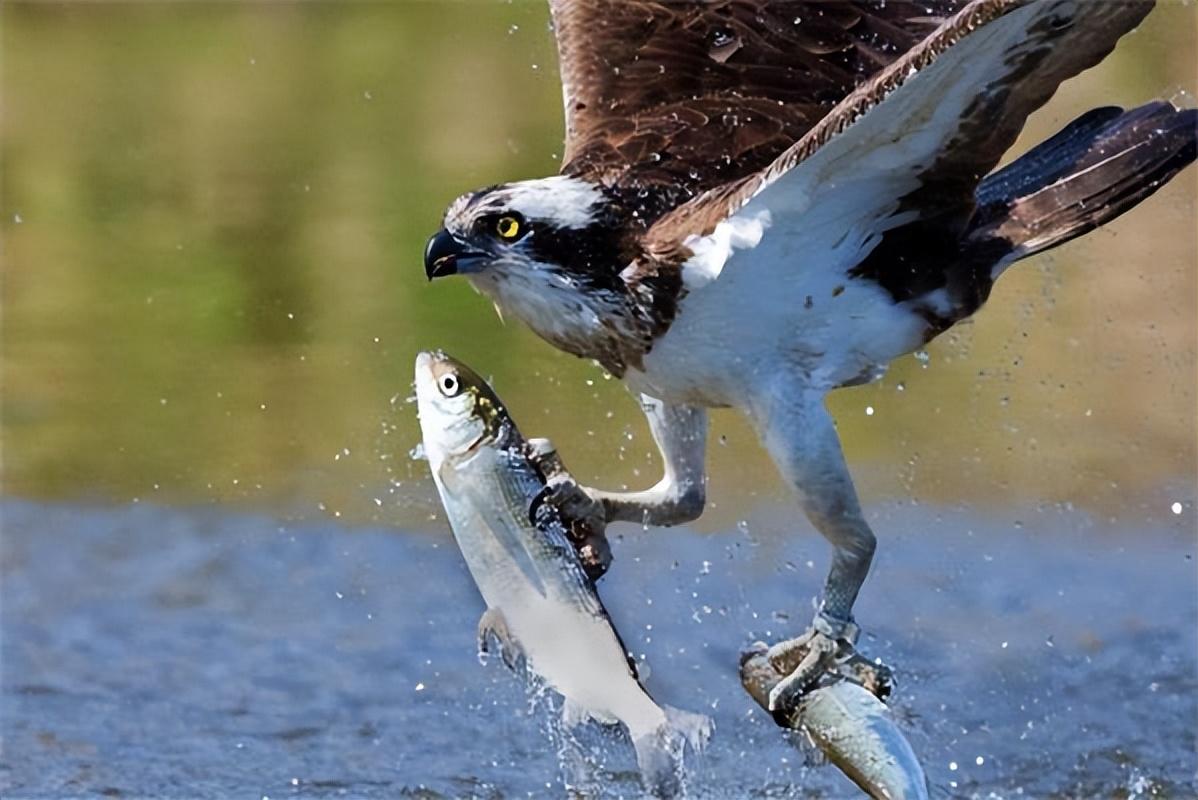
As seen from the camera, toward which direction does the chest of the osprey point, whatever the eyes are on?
to the viewer's left
